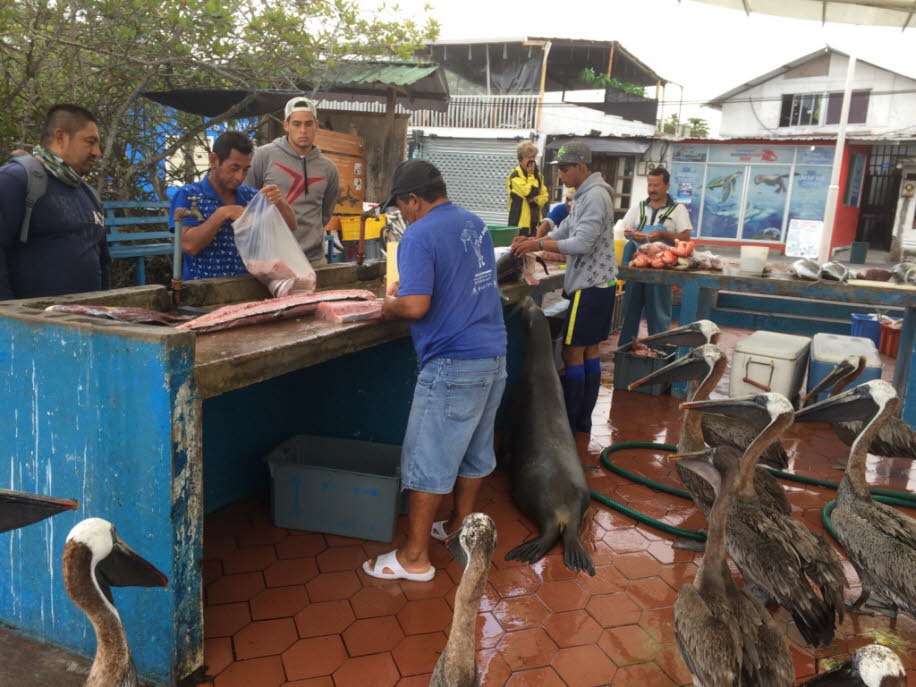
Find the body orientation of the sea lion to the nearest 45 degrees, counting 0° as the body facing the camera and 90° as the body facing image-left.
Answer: approximately 180°

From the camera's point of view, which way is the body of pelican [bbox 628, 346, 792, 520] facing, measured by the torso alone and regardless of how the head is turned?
to the viewer's left

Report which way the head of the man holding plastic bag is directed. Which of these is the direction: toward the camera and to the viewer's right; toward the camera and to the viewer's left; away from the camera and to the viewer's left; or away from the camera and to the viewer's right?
toward the camera and to the viewer's right

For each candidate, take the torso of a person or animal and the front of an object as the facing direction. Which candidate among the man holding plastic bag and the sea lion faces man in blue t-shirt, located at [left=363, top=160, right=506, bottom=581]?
the man holding plastic bag

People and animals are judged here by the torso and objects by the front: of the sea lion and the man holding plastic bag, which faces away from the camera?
the sea lion

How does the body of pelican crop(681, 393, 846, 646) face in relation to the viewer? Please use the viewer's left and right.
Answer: facing away from the viewer and to the left of the viewer

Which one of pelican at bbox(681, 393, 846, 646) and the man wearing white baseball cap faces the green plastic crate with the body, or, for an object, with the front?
the pelican

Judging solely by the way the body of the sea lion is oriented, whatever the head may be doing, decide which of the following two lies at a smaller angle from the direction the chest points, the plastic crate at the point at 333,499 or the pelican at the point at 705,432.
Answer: the plastic crate

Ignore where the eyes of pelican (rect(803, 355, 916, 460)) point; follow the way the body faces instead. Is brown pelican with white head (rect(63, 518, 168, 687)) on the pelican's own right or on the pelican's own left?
on the pelican's own left
